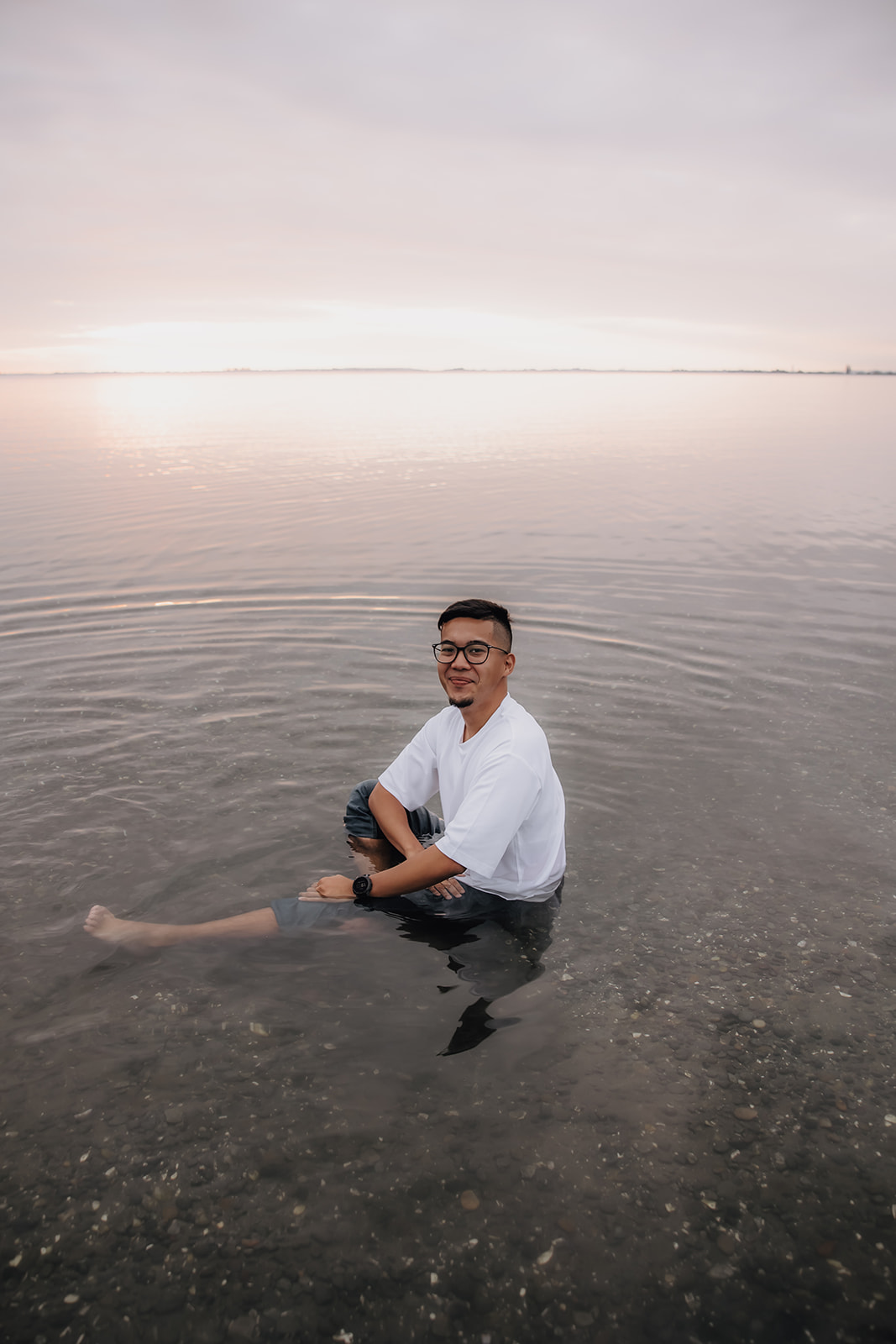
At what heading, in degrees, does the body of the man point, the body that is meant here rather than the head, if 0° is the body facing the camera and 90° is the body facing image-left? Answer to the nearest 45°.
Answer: approximately 45°
